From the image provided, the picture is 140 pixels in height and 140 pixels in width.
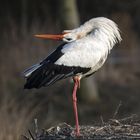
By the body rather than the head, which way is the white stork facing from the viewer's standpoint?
to the viewer's right
